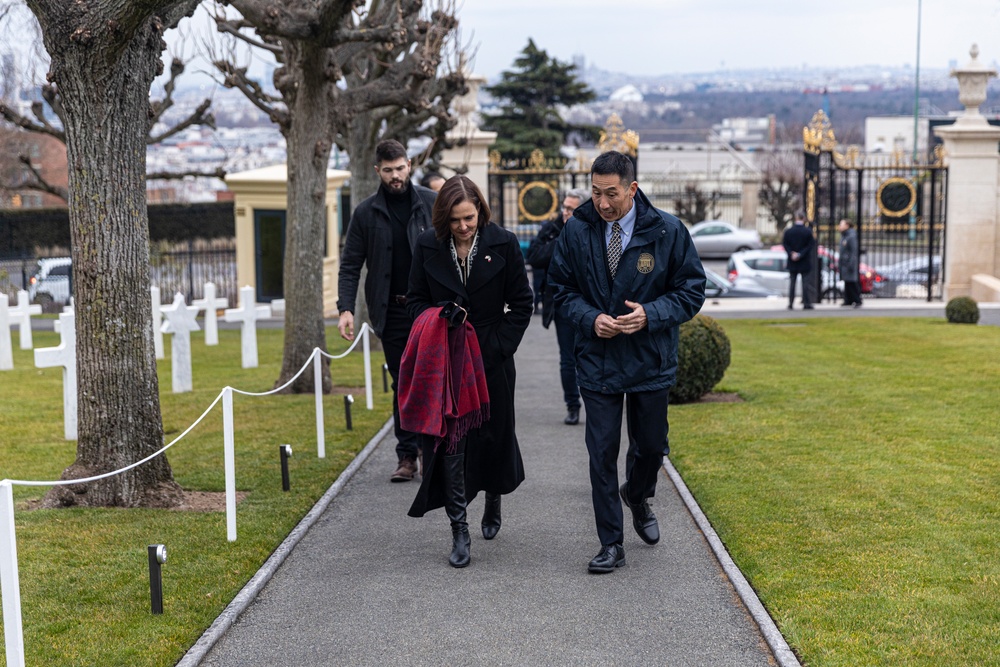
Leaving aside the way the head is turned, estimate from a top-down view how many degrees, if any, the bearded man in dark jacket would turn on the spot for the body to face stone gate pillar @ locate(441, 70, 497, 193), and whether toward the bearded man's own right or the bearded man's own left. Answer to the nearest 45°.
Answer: approximately 180°

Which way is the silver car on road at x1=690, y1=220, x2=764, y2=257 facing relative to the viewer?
to the viewer's left

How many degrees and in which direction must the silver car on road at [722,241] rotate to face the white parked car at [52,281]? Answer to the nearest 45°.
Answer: approximately 45° to its left

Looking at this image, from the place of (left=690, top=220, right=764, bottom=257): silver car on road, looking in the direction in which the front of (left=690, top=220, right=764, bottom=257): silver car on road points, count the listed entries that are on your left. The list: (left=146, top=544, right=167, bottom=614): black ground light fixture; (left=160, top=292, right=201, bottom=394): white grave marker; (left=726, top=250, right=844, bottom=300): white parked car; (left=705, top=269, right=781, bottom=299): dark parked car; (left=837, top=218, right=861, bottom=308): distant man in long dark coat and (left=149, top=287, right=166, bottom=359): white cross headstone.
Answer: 6

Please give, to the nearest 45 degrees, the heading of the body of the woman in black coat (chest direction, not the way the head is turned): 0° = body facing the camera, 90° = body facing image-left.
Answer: approximately 0°

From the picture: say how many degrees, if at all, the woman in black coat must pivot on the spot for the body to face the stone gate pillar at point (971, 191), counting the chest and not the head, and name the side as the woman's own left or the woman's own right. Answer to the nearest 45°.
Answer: approximately 135° to the woman's own left

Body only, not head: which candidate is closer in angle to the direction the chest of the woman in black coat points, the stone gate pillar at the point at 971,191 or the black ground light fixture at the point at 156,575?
the black ground light fixture
